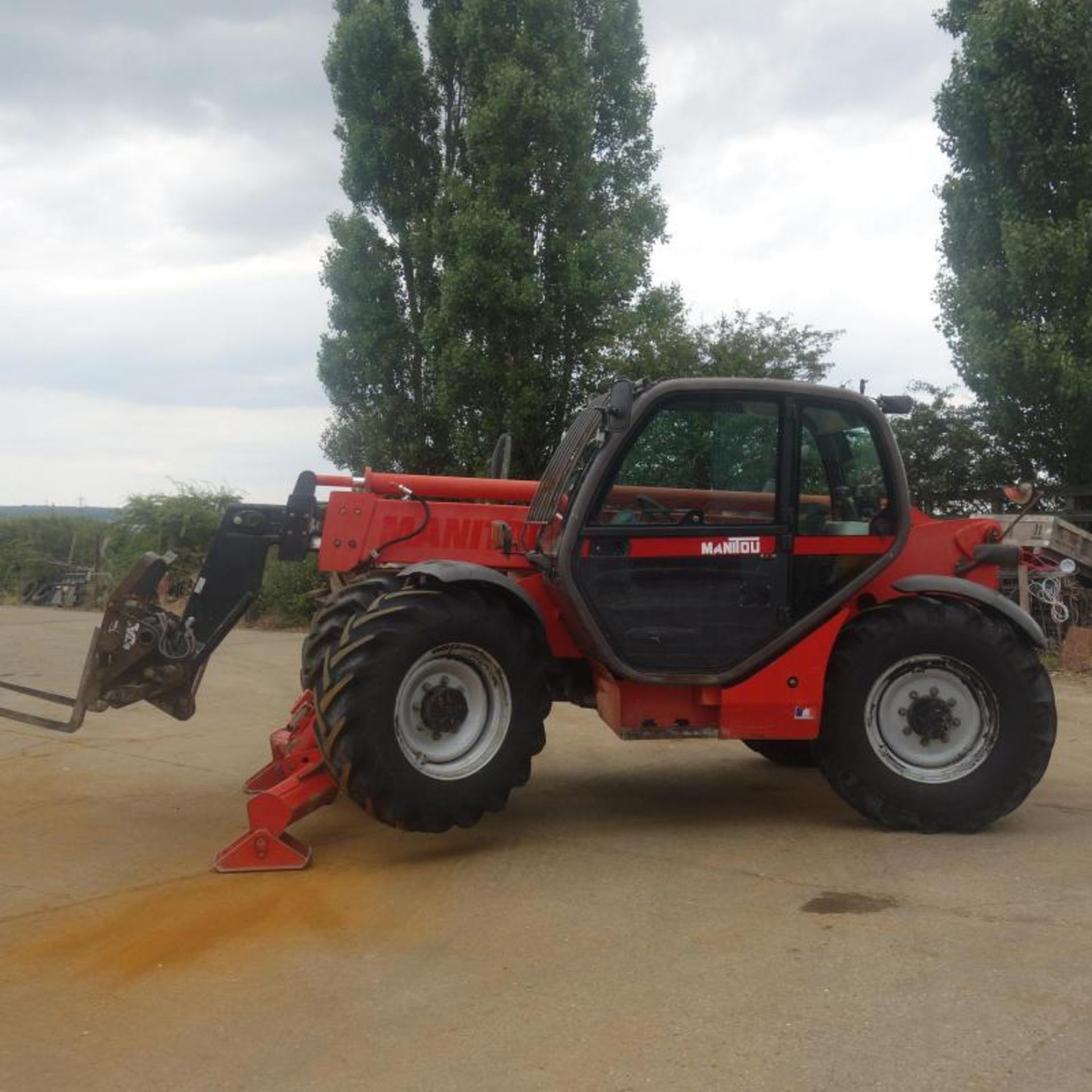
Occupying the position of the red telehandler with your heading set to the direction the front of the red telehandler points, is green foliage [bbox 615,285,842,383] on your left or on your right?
on your right

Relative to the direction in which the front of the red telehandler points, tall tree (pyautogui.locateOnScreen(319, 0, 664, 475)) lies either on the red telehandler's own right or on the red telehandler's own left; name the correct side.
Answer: on the red telehandler's own right

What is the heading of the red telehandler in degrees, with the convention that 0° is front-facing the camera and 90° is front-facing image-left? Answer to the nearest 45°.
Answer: approximately 90°

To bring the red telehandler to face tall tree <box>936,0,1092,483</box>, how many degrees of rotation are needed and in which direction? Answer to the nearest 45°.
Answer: approximately 135° to its right
